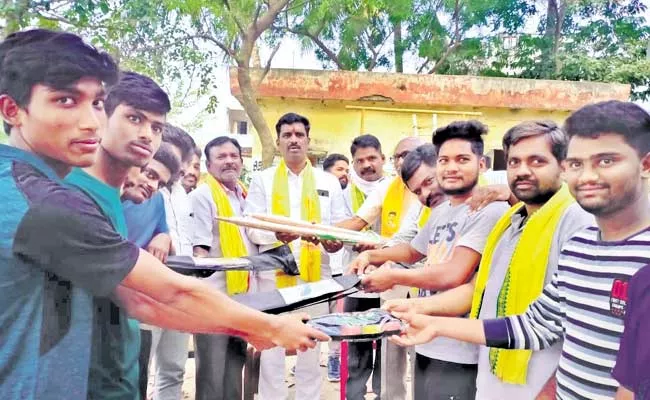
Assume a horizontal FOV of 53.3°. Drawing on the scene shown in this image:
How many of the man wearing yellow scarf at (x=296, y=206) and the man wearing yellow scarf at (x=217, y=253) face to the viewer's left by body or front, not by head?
0

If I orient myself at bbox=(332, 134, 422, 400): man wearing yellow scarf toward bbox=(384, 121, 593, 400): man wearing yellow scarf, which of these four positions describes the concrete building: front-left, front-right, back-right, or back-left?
back-left

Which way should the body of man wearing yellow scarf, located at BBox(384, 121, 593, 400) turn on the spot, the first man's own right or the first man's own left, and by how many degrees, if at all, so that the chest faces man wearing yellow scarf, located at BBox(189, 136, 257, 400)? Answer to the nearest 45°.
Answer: approximately 90° to the first man's own right

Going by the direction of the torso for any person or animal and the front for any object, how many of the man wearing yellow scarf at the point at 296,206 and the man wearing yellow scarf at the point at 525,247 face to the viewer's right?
0

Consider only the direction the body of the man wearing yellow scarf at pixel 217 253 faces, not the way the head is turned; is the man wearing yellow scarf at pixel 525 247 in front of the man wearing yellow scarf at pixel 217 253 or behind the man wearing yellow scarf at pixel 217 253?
in front

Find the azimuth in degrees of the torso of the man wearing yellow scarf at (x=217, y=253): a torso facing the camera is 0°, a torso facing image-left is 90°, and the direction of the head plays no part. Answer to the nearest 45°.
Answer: approximately 315°

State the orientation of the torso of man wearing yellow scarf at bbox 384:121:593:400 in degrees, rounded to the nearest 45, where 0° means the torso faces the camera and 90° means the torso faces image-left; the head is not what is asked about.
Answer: approximately 45°

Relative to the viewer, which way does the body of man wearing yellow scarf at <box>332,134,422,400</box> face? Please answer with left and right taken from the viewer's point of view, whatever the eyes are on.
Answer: facing the viewer and to the left of the viewer

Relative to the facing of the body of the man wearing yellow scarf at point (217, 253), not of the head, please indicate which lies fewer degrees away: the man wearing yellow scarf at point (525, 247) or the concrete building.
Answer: the man wearing yellow scarf

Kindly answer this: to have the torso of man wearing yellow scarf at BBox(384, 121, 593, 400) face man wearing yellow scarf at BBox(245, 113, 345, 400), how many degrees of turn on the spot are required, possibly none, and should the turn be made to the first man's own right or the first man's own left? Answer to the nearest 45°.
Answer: approximately 90° to the first man's own right

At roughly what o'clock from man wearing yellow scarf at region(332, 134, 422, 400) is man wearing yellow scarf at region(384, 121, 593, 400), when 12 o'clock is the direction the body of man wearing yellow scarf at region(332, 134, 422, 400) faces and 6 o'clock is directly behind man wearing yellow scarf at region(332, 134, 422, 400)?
man wearing yellow scarf at region(384, 121, 593, 400) is roughly at 10 o'clock from man wearing yellow scarf at region(332, 134, 422, 400).

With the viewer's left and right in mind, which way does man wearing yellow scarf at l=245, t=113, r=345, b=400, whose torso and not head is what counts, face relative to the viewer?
facing the viewer

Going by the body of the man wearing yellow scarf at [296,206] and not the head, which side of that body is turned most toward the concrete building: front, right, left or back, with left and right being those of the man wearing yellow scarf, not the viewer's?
back
